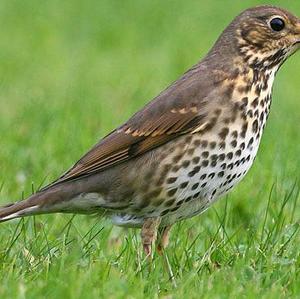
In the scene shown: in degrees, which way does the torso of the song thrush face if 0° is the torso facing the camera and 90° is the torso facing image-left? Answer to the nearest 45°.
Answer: approximately 270°
